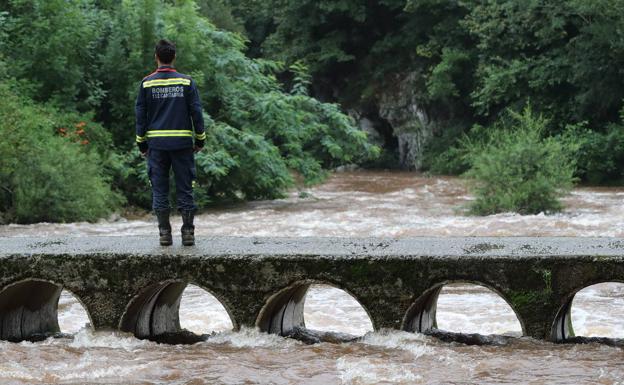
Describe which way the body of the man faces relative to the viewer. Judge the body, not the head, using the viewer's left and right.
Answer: facing away from the viewer

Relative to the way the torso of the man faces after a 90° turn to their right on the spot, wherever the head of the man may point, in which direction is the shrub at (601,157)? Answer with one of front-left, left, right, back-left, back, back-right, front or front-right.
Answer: front-left

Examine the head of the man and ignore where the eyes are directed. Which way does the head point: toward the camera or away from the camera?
away from the camera

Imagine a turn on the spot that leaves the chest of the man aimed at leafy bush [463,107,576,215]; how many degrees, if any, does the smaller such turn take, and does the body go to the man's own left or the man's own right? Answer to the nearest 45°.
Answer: approximately 45° to the man's own right
